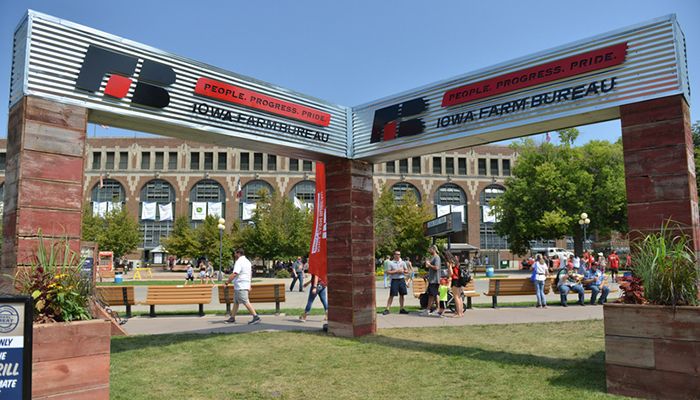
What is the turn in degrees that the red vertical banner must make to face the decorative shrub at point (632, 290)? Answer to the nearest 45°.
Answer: approximately 90° to its left

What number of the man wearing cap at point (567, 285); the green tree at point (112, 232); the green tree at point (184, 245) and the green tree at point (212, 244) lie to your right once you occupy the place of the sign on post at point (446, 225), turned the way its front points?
3

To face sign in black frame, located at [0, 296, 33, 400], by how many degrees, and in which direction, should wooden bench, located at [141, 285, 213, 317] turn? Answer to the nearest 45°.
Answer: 0° — it already faces it

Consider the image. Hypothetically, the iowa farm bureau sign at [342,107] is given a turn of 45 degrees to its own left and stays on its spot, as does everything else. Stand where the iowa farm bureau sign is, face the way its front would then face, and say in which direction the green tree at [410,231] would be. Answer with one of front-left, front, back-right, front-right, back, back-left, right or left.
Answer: back-left

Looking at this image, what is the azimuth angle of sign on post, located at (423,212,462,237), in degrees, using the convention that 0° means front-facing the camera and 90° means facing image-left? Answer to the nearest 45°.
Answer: approximately 45°

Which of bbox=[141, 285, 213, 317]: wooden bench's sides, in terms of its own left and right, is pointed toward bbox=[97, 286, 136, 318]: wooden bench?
right

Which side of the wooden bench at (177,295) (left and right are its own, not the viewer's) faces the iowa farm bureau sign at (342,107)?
front

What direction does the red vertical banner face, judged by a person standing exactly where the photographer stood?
facing the viewer and to the left of the viewer

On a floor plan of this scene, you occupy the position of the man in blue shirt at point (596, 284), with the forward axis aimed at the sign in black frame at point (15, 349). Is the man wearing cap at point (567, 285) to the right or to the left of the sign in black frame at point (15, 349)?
right

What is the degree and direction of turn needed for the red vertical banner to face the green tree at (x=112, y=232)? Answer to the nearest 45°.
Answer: approximately 90° to its right

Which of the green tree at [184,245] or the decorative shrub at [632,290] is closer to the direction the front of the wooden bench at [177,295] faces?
the decorative shrub

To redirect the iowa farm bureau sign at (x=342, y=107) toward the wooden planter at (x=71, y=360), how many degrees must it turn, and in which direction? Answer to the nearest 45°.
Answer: approximately 45° to its right

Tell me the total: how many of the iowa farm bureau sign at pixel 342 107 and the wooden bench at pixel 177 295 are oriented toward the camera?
2

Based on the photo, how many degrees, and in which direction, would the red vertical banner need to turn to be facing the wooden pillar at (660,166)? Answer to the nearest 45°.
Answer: approximately 90° to its left

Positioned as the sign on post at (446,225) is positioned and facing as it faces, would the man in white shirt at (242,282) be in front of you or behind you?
in front

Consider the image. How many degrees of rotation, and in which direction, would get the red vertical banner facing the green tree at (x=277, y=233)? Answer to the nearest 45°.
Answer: approximately 135° to its right

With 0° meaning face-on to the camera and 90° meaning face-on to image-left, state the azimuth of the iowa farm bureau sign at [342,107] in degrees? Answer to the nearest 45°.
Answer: approximately 0°
